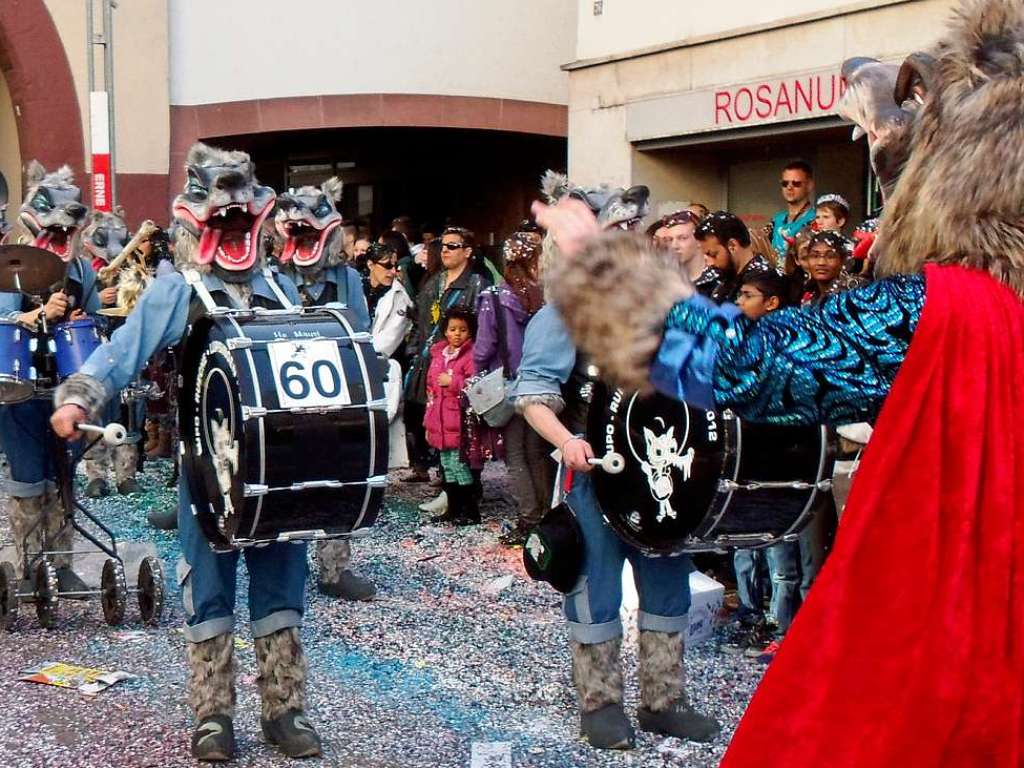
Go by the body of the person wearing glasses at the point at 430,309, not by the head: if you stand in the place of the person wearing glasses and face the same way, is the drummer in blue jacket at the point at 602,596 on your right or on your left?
on your left

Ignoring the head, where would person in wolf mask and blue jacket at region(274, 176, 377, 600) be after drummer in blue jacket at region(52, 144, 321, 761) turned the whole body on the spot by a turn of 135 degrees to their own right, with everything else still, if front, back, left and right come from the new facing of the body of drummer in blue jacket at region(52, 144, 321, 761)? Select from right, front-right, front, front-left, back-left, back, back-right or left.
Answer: front-right

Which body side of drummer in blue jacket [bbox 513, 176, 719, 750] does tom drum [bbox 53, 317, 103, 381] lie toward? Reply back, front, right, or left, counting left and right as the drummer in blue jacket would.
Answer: back

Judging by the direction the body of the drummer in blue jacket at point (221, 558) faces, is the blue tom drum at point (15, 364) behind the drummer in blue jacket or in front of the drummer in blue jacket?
behind

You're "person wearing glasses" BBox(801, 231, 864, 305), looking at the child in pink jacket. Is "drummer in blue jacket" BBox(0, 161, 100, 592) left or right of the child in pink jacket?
left
